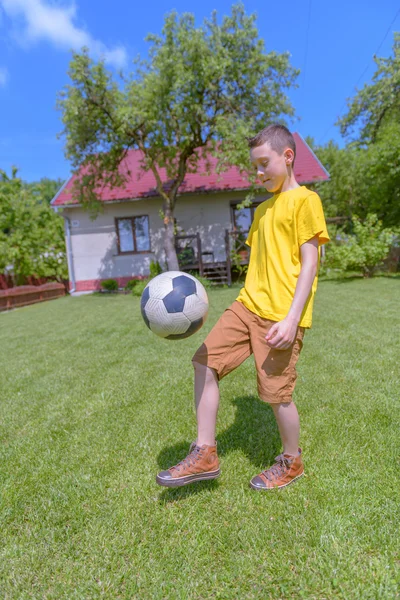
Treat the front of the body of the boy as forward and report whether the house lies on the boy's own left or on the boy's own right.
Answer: on the boy's own right

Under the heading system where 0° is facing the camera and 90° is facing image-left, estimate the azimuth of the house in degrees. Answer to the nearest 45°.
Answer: approximately 0°

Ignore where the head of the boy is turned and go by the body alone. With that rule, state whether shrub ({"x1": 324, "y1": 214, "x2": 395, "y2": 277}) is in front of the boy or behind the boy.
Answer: behind

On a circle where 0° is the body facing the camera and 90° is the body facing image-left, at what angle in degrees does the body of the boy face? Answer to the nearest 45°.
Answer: approximately 45°

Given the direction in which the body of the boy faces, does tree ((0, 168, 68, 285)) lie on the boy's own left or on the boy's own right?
on the boy's own right

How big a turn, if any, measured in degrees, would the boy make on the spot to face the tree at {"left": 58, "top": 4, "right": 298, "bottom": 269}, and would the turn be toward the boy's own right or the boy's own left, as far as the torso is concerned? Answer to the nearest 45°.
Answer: approximately 135° to the boy's own right

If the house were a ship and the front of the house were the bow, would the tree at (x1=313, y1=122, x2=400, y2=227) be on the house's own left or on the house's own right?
on the house's own left
